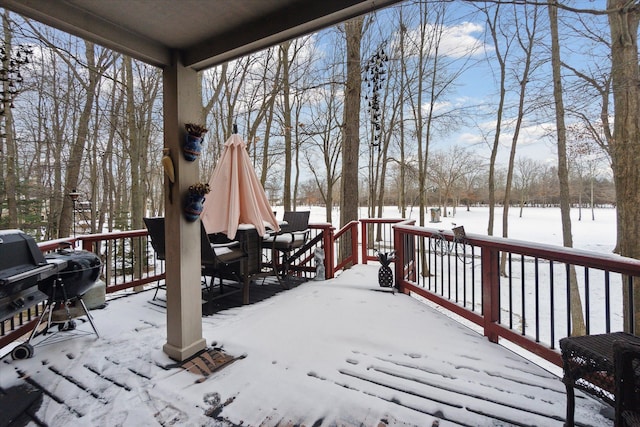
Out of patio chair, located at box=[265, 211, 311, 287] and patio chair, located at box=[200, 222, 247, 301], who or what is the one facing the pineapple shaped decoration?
patio chair, located at box=[200, 222, 247, 301]

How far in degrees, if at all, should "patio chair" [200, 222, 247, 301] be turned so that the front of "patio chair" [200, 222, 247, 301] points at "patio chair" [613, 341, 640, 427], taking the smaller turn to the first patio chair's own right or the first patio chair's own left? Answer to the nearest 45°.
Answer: approximately 45° to the first patio chair's own right

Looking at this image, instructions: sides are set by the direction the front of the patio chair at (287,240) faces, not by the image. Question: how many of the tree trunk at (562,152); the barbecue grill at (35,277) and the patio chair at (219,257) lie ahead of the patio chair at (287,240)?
2

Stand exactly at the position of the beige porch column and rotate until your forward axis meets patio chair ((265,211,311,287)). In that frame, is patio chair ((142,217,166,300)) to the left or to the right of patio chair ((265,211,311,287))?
left

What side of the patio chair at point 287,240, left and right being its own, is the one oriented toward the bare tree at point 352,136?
back

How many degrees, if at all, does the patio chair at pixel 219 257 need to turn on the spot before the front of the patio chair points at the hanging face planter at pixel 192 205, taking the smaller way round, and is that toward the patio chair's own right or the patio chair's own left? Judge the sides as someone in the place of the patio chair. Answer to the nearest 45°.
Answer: approximately 90° to the patio chair's own right

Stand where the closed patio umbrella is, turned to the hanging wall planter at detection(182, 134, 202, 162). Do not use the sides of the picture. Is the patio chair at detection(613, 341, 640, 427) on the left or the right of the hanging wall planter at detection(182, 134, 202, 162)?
left

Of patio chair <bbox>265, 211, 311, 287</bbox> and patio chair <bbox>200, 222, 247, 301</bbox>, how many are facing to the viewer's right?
1

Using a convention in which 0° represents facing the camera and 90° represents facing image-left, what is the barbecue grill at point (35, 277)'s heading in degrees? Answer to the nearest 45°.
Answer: approximately 315°

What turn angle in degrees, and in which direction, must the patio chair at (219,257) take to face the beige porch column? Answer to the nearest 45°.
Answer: approximately 90° to its right

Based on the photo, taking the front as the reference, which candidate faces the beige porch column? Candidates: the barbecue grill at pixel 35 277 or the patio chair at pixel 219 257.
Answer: the barbecue grill

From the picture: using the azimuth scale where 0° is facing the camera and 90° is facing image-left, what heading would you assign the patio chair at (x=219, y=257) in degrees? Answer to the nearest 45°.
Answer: approximately 270°
